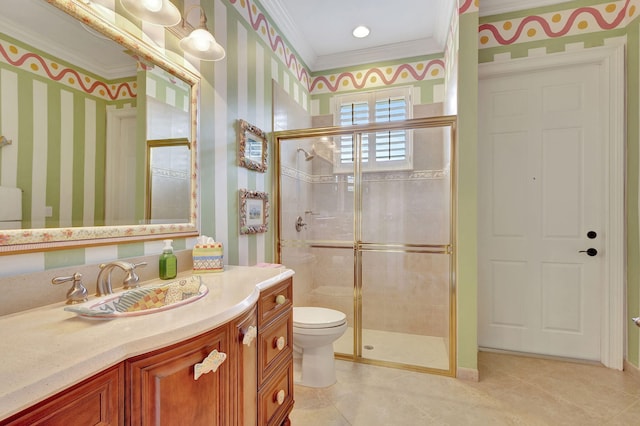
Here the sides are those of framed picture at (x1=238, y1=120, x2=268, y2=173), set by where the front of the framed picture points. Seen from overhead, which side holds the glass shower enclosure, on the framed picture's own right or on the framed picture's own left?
on the framed picture's own left

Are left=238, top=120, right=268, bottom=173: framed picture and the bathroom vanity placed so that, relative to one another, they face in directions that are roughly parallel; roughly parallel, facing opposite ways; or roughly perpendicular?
roughly parallel

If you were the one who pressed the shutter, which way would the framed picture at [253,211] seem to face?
facing the viewer and to the right of the viewer

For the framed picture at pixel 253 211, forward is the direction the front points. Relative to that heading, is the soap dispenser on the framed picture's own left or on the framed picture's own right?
on the framed picture's own right

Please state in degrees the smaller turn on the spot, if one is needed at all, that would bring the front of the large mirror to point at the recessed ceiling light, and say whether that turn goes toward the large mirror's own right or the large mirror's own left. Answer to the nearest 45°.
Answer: approximately 45° to the large mirror's own left
